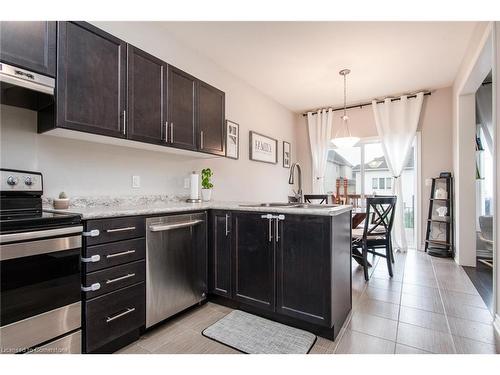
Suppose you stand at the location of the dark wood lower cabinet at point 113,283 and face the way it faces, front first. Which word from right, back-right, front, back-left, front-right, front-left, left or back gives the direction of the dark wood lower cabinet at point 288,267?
front-left

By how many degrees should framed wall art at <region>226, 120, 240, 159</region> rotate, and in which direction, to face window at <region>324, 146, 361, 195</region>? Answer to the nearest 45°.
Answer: approximately 90° to its left

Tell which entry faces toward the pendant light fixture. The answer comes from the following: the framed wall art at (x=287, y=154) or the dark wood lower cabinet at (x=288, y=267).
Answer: the framed wall art

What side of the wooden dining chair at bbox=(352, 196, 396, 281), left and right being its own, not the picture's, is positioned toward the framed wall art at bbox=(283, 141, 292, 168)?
front

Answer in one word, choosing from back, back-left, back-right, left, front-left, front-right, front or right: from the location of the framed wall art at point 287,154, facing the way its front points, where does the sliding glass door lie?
front-left

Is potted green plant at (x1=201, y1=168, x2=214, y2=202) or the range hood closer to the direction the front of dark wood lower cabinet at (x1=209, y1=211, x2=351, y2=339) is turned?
the range hood

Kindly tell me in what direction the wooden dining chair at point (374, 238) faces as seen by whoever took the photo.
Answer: facing away from the viewer and to the left of the viewer

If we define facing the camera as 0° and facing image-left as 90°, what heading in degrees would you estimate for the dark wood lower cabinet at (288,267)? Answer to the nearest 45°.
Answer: approximately 45°

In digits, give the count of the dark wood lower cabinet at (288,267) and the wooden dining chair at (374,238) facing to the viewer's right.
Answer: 0

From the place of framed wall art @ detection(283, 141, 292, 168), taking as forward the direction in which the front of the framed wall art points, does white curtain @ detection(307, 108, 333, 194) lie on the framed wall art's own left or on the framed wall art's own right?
on the framed wall art's own left

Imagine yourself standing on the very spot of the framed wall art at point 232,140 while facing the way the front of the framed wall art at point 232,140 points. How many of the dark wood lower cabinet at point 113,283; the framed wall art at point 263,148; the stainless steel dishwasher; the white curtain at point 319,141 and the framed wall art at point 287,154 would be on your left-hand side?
3
